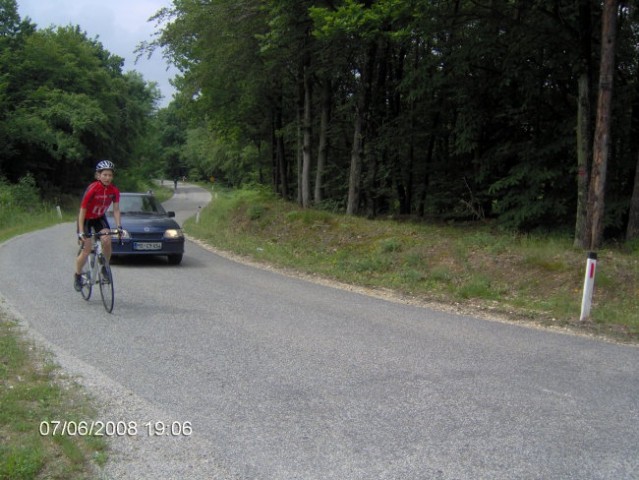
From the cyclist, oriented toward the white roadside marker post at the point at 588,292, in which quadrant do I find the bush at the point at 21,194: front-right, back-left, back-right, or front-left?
back-left

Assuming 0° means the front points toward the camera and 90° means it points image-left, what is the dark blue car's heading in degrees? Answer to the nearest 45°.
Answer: approximately 0°

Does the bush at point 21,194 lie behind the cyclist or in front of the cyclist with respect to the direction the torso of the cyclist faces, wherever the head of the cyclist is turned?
behind

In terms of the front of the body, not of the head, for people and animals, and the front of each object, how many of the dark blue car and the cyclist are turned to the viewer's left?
0

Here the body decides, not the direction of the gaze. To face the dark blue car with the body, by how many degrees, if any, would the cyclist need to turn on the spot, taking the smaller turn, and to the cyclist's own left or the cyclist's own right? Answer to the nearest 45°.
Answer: approximately 135° to the cyclist's own left

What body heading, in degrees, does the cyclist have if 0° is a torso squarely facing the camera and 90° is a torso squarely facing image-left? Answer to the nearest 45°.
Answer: approximately 315°

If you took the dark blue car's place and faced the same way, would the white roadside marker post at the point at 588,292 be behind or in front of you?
in front

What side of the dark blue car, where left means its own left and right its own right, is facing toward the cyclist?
front

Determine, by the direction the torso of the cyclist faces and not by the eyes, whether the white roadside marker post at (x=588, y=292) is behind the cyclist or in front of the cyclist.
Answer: in front
